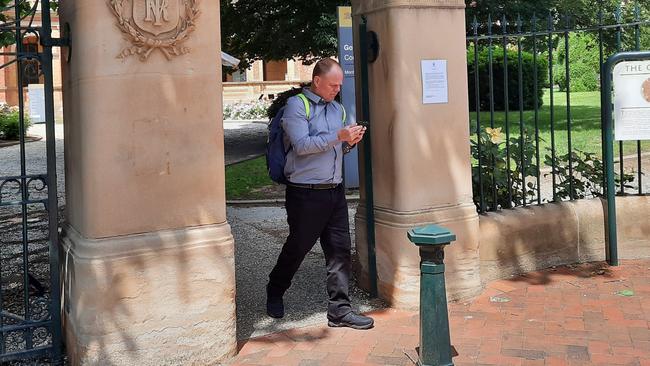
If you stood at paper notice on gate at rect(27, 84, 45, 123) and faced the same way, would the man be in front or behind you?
in front

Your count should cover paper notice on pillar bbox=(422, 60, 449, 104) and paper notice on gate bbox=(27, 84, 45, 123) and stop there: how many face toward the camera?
2

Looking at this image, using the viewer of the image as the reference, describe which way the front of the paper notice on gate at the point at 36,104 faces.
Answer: facing the viewer

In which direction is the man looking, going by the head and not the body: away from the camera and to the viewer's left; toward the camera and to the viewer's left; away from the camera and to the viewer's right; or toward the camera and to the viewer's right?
toward the camera and to the viewer's right

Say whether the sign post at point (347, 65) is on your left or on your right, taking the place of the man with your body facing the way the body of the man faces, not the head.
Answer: on your left

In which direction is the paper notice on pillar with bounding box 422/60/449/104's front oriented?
toward the camera

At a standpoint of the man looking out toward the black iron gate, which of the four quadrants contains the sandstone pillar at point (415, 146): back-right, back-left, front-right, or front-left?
back-right

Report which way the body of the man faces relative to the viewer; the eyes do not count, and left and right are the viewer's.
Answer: facing the viewer and to the right of the viewer

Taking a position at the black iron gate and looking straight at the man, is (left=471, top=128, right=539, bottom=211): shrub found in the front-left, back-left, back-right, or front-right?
front-left

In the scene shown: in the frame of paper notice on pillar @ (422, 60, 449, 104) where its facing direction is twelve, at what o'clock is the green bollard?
The green bollard is roughly at 12 o'clock from the paper notice on pillar.
